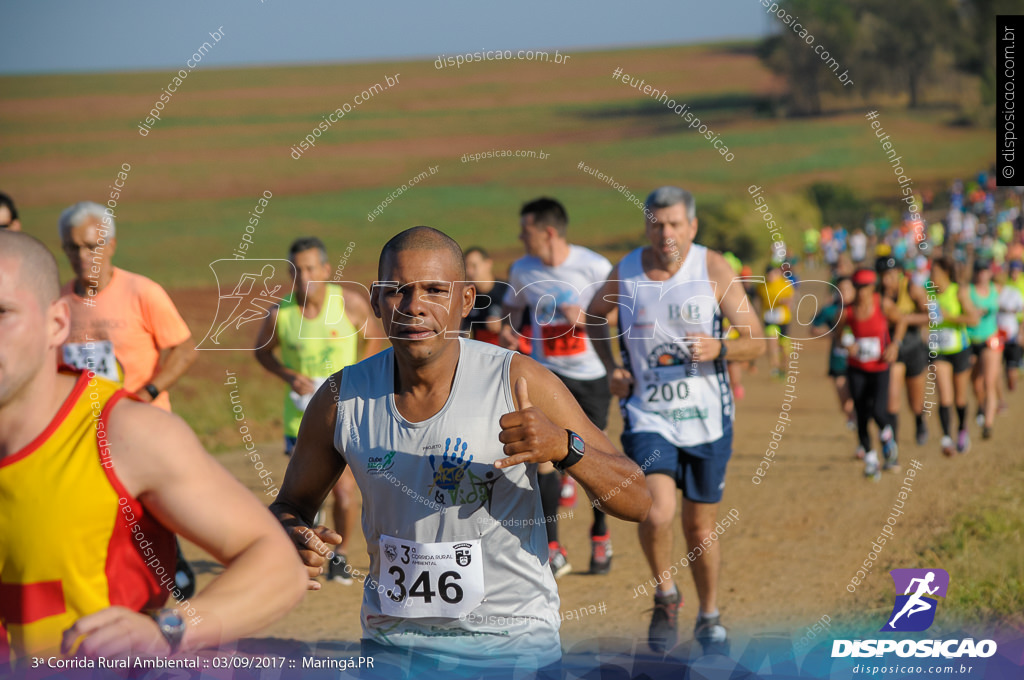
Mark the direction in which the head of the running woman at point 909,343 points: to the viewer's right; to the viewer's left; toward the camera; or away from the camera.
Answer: toward the camera

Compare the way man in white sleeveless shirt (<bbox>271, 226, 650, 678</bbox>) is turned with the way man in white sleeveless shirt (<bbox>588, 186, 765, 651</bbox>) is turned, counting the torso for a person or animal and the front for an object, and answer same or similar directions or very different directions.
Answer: same or similar directions

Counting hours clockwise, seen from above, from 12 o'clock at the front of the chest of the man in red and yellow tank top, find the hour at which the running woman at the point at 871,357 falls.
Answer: The running woman is roughly at 6 o'clock from the man in red and yellow tank top.

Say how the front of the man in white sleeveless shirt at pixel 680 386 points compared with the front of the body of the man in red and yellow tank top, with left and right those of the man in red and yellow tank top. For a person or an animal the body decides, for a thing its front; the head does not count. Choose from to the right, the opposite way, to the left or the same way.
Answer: the same way

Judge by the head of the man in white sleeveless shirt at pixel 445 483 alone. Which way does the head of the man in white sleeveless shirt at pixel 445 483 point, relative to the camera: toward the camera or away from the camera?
toward the camera

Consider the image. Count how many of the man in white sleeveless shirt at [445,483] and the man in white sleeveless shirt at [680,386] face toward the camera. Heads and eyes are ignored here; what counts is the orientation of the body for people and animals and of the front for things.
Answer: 2

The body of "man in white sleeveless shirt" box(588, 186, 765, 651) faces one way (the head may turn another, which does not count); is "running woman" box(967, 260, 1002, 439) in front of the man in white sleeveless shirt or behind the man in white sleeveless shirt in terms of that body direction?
behind

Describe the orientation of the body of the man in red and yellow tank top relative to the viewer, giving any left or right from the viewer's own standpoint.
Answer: facing the viewer and to the left of the viewer

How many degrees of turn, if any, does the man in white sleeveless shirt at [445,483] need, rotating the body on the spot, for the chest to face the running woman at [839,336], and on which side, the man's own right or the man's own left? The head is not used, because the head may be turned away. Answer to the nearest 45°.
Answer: approximately 135° to the man's own left

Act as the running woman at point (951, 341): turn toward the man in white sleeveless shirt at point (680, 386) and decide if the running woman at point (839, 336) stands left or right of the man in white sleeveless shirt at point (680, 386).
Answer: right

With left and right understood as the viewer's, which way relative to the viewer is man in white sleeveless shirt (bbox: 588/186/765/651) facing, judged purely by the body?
facing the viewer

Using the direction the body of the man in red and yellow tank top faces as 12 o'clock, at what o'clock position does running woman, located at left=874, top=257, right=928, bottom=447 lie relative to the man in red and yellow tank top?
The running woman is roughly at 6 o'clock from the man in red and yellow tank top.

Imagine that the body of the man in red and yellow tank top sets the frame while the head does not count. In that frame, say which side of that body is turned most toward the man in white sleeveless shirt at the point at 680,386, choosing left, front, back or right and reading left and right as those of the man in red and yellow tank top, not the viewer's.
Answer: back

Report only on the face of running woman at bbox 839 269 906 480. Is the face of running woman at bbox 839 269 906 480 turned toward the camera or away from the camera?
toward the camera

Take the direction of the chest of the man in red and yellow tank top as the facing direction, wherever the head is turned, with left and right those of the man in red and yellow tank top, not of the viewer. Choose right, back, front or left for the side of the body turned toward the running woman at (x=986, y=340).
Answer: back

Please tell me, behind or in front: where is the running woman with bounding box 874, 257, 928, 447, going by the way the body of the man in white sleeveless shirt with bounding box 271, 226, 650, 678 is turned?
behind

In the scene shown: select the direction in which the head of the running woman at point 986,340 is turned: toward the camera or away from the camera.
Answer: toward the camera

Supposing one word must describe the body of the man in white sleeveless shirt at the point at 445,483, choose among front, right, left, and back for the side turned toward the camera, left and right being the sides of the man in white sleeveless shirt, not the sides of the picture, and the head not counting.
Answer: front

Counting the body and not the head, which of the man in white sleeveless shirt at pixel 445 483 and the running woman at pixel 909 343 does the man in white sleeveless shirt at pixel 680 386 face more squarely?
the man in white sleeveless shirt
